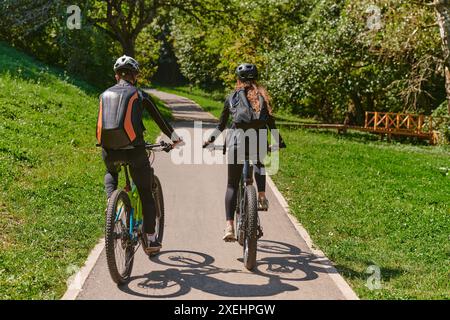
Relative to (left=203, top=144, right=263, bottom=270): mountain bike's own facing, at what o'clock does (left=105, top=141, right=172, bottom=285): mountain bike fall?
(left=105, top=141, right=172, bottom=285): mountain bike is roughly at 8 o'clock from (left=203, top=144, right=263, bottom=270): mountain bike.

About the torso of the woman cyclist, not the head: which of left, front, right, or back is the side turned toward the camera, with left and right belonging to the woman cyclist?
back

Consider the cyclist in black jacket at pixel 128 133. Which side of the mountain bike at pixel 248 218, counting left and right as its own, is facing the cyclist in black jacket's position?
left

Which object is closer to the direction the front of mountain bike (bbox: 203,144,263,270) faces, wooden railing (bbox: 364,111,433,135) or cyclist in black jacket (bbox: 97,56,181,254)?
the wooden railing

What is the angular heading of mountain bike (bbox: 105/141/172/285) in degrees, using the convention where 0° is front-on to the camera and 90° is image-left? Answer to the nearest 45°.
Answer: approximately 225°

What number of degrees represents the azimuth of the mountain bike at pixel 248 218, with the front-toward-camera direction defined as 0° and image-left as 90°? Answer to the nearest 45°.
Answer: approximately 180°

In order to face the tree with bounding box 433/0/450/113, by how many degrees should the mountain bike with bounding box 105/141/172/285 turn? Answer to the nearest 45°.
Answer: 0° — it already faces it

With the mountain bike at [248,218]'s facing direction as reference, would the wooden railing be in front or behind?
in front

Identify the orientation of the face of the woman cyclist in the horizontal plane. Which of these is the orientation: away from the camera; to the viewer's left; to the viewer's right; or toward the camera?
away from the camera

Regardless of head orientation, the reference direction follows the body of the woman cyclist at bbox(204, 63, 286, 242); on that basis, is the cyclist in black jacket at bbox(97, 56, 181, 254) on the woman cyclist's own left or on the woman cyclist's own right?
on the woman cyclist's own left

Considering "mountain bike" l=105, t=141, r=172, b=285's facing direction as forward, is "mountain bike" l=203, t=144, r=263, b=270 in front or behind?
in front
